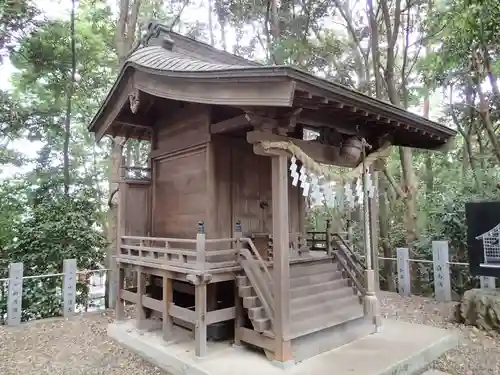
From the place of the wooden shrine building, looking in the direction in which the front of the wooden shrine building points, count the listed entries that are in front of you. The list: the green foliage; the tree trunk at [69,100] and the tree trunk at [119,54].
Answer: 0

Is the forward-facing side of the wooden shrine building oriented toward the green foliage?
no

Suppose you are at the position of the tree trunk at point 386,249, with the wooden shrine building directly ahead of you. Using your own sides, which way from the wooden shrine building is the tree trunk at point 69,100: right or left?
right

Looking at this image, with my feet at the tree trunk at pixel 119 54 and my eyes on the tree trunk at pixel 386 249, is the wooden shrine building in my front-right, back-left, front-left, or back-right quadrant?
front-right

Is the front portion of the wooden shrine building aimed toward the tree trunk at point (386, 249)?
no

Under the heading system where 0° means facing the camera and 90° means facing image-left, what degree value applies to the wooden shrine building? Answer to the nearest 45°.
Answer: approximately 315°

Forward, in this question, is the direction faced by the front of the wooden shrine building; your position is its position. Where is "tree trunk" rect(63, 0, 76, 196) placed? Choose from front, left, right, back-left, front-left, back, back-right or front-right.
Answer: back

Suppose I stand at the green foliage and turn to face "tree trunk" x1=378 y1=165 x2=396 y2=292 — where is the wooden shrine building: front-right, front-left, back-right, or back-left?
front-right

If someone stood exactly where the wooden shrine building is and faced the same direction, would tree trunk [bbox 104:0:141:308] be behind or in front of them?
behind
